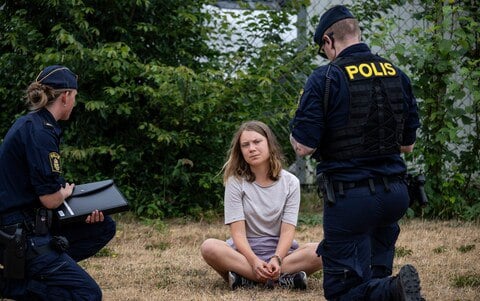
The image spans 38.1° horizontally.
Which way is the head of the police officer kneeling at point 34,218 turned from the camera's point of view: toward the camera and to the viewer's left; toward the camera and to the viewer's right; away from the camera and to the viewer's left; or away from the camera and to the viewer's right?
away from the camera and to the viewer's right

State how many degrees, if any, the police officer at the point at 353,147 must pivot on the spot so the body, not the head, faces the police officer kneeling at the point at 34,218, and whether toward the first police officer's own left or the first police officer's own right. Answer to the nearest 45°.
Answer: approximately 45° to the first police officer's own left

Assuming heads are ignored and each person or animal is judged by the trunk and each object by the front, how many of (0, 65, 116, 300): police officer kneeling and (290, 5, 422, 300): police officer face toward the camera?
0

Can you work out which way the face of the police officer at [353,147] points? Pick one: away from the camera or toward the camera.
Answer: away from the camera

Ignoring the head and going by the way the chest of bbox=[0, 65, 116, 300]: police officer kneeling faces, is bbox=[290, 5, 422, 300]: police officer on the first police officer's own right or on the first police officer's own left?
on the first police officer's own right

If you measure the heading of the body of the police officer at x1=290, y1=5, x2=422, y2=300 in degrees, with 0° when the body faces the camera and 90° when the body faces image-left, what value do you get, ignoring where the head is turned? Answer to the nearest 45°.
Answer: approximately 135°

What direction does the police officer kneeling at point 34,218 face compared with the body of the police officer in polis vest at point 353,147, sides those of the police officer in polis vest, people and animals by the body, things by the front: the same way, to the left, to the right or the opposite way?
to the right

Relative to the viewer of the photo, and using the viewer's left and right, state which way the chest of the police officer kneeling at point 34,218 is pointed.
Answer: facing away from the viewer and to the right of the viewer
